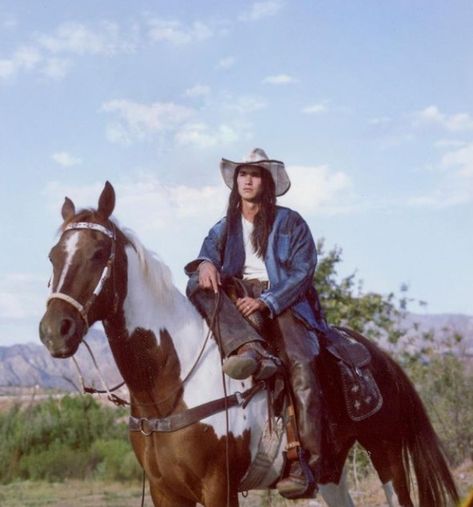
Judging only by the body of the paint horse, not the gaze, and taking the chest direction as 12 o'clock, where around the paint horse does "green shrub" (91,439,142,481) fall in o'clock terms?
The green shrub is roughly at 4 o'clock from the paint horse.

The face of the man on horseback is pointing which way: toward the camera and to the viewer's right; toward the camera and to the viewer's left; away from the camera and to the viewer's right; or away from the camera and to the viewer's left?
toward the camera and to the viewer's left

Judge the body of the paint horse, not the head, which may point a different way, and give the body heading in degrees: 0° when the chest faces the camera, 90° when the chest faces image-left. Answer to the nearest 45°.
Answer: approximately 45°
